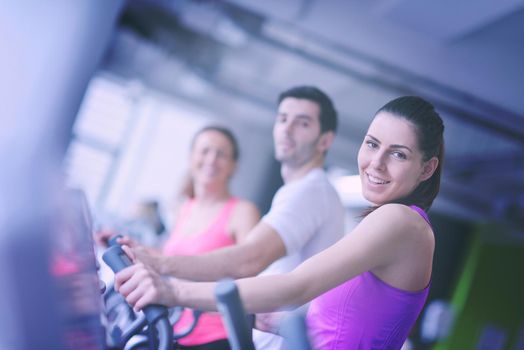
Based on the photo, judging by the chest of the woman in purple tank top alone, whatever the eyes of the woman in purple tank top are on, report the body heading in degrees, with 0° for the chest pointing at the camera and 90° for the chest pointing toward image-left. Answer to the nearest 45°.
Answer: approximately 90°

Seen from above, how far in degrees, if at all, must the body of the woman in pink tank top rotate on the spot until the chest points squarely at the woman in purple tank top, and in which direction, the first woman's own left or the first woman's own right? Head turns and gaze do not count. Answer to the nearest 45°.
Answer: approximately 45° to the first woman's own left

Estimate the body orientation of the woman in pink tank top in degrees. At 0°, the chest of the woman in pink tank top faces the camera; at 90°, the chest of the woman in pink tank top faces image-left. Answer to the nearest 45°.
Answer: approximately 45°

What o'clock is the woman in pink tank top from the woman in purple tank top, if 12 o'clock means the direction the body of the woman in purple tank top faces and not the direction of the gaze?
The woman in pink tank top is roughly at 2 o'clock from the woman in purple tank top.
